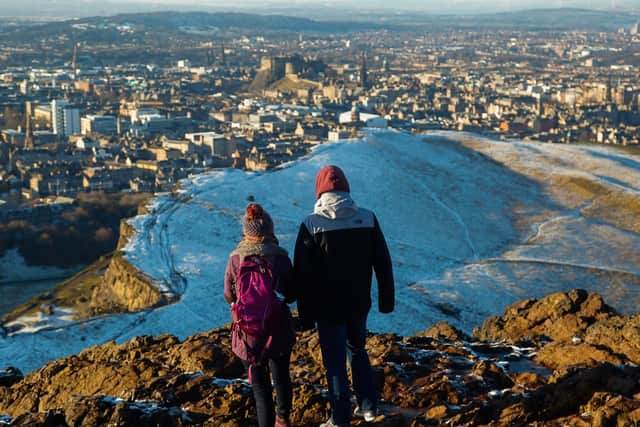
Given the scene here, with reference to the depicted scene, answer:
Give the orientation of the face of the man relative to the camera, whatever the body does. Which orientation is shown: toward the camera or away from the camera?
away from the camera

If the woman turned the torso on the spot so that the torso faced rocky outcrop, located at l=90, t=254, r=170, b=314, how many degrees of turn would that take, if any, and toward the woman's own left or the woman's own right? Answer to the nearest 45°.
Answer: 0° — they already face it

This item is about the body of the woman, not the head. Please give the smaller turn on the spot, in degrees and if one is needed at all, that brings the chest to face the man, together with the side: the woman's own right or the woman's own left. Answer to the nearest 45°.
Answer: approximately 90° to the woman's own right

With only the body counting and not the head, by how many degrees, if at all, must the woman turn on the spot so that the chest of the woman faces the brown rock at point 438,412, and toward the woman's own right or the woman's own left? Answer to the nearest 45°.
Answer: approximately 90° to the woman's own right

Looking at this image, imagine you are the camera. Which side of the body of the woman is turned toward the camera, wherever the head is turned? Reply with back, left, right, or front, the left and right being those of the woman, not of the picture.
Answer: back

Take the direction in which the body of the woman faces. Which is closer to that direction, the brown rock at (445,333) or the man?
the brown rock

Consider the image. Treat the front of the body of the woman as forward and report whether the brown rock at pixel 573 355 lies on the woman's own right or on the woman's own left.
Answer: on the woman's own right

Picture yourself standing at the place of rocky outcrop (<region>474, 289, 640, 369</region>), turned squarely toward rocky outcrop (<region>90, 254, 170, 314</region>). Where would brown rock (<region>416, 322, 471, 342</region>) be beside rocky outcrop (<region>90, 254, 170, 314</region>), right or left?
left

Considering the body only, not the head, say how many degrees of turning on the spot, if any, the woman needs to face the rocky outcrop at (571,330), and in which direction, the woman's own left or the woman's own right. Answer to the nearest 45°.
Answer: approximately 45° to the woman's own right
